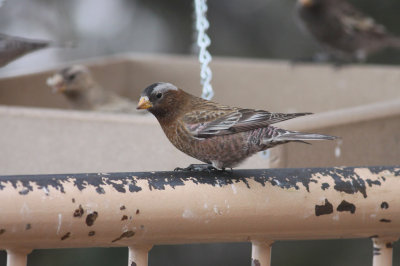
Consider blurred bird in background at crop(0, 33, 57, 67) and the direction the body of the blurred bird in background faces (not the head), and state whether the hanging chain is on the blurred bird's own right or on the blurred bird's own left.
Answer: on the blurred bird's own left

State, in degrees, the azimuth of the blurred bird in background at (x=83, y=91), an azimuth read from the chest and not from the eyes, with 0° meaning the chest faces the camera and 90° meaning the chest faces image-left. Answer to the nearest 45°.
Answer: approximately 90°

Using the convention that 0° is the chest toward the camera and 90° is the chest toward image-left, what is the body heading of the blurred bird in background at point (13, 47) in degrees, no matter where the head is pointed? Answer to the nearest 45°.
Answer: approximately 90°

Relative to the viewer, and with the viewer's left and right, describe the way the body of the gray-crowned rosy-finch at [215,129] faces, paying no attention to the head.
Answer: facing to the left of the viewer

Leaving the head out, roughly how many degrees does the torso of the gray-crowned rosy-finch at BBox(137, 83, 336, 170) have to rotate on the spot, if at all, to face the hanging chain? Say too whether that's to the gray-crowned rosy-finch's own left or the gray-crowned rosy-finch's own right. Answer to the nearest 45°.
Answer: approximately 90° to the gray-crowned rosy-finch's own right

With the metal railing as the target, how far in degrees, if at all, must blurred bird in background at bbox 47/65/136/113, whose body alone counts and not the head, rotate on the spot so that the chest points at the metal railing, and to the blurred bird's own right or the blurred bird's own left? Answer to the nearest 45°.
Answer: approximately 90° to the blurred bird's own left

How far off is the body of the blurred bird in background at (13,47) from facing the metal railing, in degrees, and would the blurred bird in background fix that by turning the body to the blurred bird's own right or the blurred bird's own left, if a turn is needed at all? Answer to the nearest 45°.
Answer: approximately 90° to the blurred bird's own left
